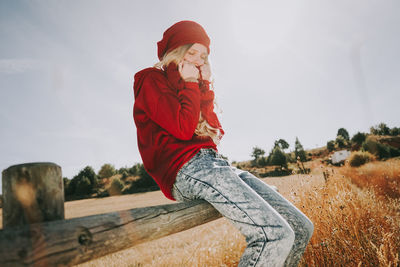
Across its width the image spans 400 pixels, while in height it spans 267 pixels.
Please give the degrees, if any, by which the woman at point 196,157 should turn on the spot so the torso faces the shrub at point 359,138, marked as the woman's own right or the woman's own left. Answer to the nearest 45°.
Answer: approximately 90° to the woman's own left

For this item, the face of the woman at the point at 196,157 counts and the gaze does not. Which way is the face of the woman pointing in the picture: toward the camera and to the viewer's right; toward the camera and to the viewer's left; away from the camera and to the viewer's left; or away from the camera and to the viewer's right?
toward the camera and to the viewer's right

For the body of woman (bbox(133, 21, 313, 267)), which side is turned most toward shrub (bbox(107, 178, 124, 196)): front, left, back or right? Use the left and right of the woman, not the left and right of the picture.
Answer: back

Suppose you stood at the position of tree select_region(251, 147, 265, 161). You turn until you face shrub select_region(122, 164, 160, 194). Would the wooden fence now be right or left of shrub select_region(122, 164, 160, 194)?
left

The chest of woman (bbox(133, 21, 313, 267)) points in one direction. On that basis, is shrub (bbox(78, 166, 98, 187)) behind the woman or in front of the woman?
behind

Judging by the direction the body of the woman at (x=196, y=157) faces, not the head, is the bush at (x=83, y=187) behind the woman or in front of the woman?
behind

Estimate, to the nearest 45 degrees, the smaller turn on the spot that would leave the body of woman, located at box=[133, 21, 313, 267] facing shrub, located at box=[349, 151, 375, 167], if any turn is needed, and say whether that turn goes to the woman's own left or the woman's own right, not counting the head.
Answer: approximately 90° to the woman's own left

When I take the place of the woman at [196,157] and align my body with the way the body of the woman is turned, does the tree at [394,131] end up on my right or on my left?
on my left

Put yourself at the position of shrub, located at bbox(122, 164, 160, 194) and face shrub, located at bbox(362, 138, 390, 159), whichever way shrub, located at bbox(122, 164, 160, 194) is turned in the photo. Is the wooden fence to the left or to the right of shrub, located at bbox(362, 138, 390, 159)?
right

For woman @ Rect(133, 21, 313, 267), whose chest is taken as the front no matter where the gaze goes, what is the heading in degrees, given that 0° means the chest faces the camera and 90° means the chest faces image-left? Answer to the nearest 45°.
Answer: approximately 315°

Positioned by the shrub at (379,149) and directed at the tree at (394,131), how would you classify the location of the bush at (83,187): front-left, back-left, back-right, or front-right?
back-left
